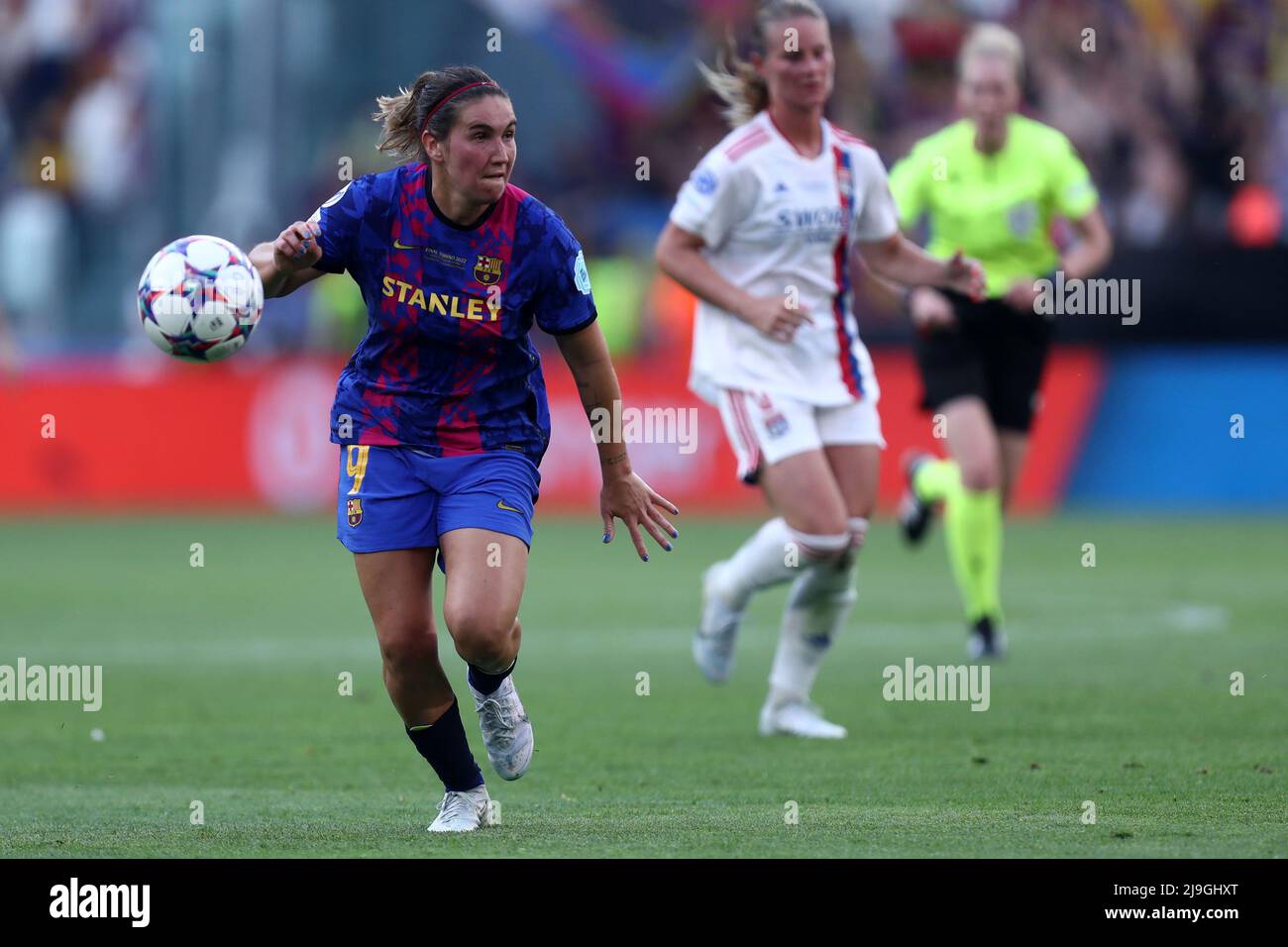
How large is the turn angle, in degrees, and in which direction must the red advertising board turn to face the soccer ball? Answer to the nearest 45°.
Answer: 0° — it already faces it

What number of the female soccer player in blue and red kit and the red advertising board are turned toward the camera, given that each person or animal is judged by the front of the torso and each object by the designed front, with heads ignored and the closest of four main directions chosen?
2

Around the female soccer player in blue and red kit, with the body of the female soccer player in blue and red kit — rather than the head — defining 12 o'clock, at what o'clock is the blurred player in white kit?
The blurred player in white kit is roughly at 7 o'clock from the female soccer player in blue and red kit.

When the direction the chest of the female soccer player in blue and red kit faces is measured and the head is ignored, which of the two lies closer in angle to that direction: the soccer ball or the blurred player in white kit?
the soccer ball

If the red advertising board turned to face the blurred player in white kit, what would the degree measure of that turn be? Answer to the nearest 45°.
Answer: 0° — it already faces them

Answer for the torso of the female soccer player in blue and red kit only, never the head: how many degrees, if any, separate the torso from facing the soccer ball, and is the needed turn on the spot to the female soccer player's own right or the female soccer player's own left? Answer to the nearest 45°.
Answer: approximately 90° to the female soccer player's own right

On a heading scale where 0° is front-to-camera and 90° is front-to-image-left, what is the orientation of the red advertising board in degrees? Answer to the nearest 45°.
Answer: approximately 0°

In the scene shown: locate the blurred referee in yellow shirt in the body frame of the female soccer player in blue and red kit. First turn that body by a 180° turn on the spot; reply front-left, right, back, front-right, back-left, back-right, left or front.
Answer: front-right

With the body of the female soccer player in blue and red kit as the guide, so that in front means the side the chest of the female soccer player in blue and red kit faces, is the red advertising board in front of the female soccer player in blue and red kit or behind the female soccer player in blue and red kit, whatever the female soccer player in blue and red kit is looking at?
behind

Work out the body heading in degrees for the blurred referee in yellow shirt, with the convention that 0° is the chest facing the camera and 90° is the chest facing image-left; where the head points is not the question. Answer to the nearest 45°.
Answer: approximately 0°
